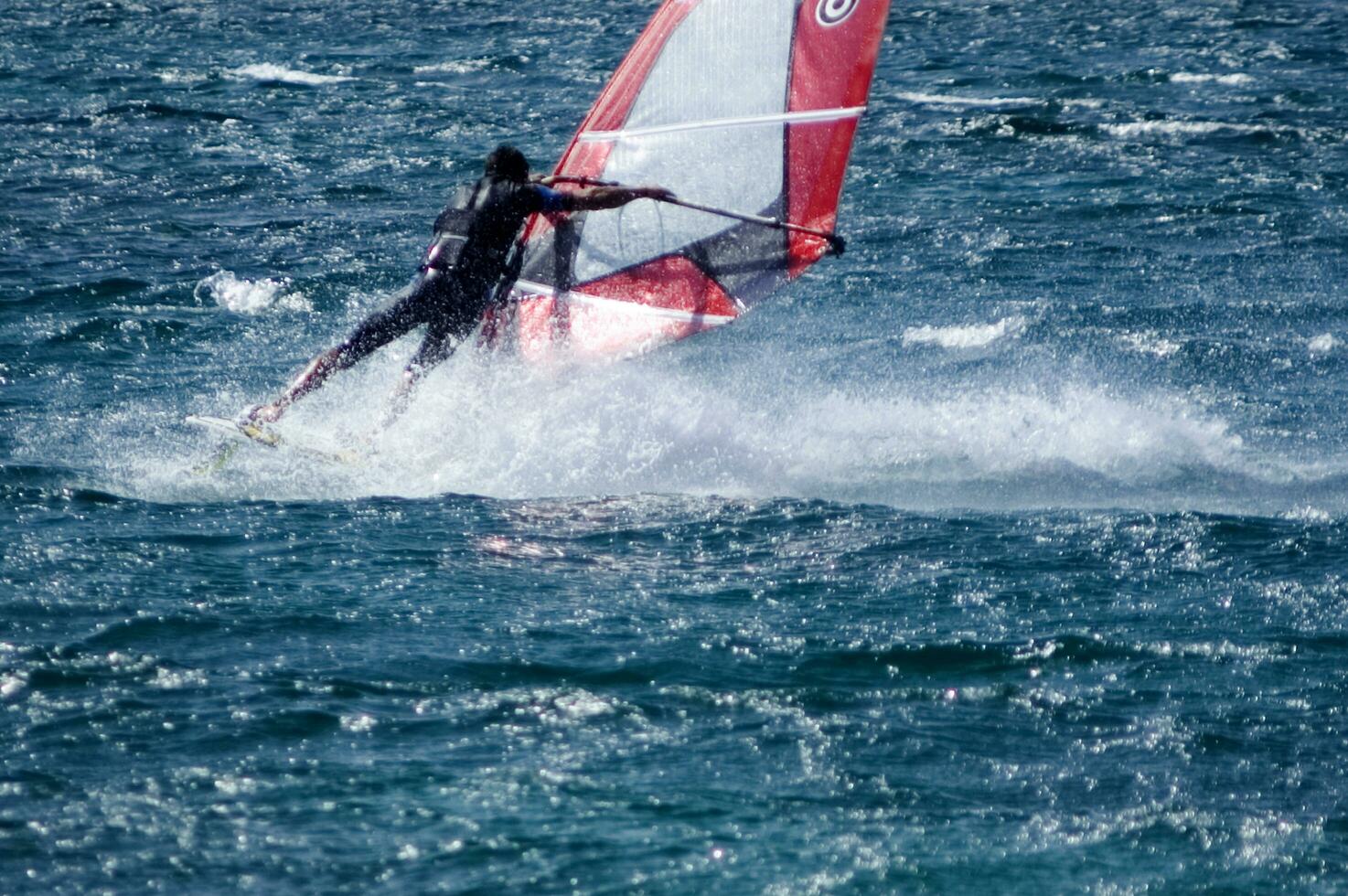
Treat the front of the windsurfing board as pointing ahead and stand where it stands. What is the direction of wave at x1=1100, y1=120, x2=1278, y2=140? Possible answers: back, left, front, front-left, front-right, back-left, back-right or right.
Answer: back-right

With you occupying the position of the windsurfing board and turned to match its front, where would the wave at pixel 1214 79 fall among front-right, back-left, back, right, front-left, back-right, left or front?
back-right

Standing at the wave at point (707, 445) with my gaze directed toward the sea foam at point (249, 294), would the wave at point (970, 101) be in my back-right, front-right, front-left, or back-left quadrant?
front-right

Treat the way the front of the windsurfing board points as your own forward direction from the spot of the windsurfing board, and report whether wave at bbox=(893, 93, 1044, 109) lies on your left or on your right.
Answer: on your right
